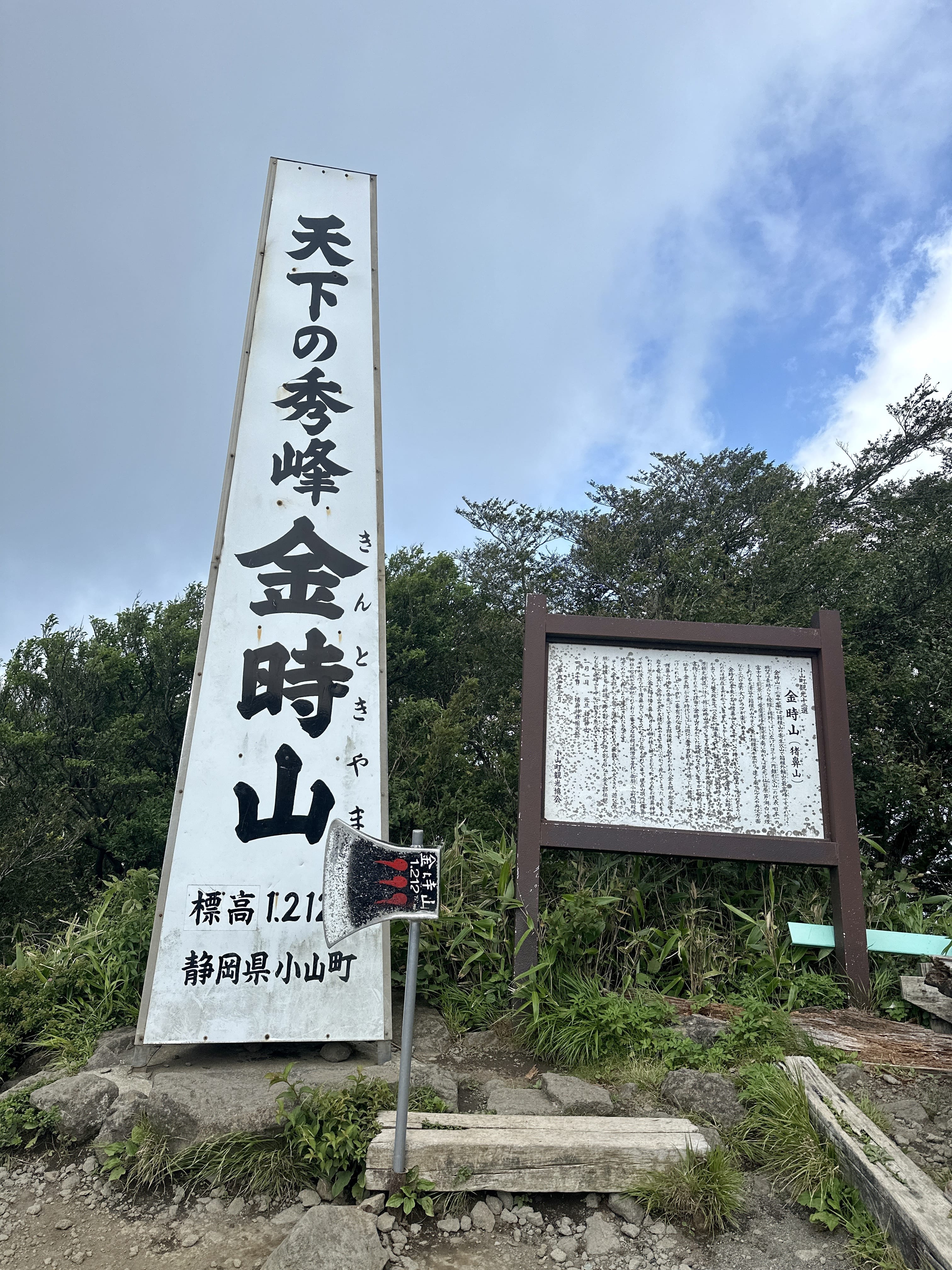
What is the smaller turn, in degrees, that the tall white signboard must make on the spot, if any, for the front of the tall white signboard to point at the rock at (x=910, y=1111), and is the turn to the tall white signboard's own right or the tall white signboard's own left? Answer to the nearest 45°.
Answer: approximately 45° to the tall white signboard's own left

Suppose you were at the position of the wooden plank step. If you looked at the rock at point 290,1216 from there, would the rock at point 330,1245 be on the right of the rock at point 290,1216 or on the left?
left

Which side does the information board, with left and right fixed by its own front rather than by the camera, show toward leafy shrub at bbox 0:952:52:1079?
right

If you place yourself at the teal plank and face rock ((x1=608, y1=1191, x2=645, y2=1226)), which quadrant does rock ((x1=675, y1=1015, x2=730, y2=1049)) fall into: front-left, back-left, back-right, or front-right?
front-right

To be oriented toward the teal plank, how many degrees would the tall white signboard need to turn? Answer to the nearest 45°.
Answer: approximately 90° to its left

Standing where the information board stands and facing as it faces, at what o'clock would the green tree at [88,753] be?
The green tree is roughly at 4 o'clock from the information board.

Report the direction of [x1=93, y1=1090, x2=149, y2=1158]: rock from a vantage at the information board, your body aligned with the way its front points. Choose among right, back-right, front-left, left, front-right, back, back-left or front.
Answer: front-right

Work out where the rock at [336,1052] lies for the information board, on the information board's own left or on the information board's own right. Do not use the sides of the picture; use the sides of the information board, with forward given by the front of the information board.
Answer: on the information board's own right

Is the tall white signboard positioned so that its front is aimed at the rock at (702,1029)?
no

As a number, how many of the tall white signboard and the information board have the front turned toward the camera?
2

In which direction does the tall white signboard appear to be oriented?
toward the camera
